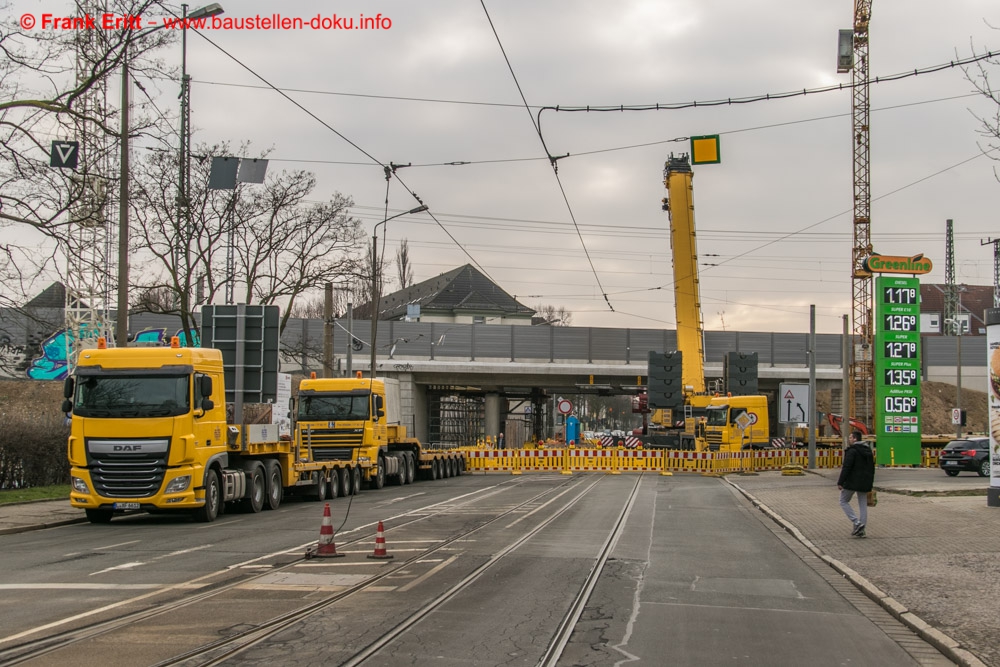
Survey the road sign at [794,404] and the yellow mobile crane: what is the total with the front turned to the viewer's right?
0

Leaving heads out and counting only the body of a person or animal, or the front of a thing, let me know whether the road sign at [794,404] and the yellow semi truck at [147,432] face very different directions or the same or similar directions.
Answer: same or similar directions

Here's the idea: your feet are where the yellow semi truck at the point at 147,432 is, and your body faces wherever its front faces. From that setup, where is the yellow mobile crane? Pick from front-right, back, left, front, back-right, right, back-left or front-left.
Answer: back

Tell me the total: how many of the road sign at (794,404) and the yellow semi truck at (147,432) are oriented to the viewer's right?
0

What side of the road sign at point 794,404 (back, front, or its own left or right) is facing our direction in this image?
front

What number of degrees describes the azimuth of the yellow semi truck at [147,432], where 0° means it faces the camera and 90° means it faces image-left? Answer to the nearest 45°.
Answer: approximately 45°

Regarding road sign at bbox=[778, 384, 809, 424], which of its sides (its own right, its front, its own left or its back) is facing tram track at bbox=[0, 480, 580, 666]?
front

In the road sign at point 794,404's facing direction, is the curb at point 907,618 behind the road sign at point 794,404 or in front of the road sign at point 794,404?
in front

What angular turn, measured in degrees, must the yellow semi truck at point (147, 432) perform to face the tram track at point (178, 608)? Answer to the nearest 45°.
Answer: approximately 45° to its left

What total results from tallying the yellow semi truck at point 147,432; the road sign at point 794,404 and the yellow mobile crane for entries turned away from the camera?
0

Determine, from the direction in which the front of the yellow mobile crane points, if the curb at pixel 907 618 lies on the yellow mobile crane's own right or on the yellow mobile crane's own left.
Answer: on the yellow mobile crane's own left

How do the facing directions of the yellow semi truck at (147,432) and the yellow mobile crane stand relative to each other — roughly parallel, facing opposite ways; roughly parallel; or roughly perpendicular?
roughly parallel

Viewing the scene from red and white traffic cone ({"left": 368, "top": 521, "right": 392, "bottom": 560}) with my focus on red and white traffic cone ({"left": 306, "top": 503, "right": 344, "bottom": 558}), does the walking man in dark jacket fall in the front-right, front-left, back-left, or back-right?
back-right

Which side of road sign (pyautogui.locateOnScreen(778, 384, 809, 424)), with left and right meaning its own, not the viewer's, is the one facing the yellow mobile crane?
right

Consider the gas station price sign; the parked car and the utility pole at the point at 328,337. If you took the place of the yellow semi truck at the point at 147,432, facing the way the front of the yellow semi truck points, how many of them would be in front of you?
0
